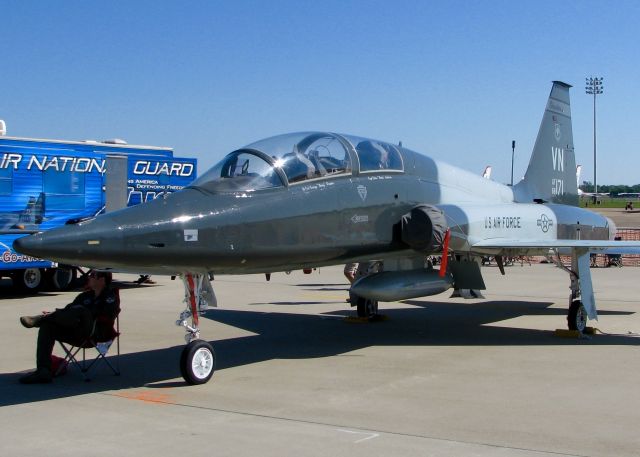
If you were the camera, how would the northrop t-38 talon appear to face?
facing the viewer and to the left of the viewer

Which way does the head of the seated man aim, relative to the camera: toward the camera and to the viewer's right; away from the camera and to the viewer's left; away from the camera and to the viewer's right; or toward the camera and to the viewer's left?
toward the camera and to the viewer's left

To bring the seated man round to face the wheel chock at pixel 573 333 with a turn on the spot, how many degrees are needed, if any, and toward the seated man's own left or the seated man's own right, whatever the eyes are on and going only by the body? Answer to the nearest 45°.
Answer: approximately 180°

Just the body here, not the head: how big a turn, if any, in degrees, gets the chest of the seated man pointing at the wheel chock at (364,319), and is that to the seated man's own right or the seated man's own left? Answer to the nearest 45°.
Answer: approximately 135° to the seated man's own right

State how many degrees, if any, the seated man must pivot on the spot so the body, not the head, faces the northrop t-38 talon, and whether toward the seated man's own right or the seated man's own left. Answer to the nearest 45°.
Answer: approximately 180°

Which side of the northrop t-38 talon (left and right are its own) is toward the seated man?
front

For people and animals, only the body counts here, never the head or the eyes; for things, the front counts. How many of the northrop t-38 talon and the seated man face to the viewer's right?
0

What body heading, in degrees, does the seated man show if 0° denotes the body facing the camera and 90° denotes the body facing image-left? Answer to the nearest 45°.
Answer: approximately 90°
